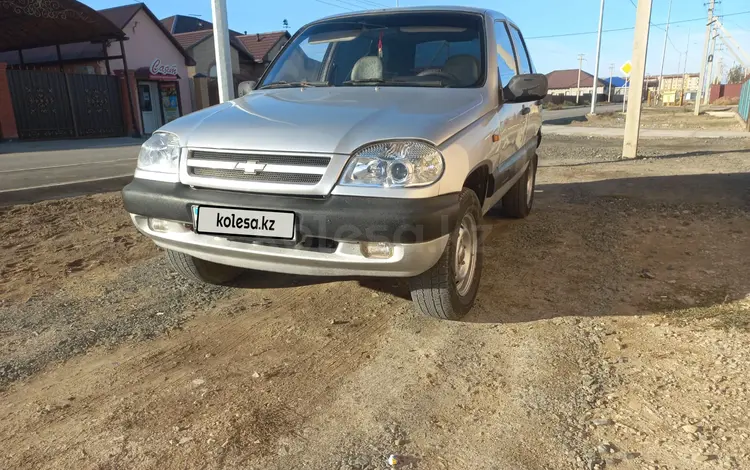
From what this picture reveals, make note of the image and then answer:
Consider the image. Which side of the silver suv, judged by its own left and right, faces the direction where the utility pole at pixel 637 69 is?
back

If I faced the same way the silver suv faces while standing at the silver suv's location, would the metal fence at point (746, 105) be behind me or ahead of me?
behind

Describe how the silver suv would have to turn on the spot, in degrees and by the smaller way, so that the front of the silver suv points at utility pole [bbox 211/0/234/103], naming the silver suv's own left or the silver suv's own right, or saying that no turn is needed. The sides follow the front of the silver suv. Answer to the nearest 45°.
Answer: approximately 135° to the silver suv's own right

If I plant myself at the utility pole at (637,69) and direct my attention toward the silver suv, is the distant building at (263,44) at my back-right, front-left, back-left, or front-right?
back-right

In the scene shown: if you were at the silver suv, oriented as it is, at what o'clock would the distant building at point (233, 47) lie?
The distant building is roughly at 4 o'clock from the silver suv.

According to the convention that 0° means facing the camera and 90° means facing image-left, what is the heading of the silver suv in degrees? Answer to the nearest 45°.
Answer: approximately 45°

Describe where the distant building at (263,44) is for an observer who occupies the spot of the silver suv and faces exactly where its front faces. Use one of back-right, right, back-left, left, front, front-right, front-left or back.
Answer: back-right

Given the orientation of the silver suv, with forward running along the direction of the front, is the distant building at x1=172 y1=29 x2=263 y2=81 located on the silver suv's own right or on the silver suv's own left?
on the silver suv's own right

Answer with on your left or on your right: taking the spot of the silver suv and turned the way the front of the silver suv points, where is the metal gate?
on your right
